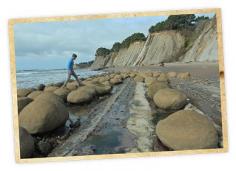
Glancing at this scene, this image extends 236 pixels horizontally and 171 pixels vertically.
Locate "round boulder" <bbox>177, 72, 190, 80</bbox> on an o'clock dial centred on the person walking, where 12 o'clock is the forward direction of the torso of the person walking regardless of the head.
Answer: The round boulder is roughly at 12 o'clock from the person walking.

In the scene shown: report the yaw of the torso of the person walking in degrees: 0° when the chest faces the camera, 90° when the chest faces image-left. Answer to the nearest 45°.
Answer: approximately 270°
